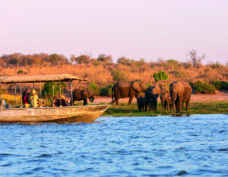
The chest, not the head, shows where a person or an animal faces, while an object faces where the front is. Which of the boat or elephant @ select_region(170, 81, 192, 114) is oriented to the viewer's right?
the boat

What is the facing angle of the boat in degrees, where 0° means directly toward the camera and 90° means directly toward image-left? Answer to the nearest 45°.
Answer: approximately 270°

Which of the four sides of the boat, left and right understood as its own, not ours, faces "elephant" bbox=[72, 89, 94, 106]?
left

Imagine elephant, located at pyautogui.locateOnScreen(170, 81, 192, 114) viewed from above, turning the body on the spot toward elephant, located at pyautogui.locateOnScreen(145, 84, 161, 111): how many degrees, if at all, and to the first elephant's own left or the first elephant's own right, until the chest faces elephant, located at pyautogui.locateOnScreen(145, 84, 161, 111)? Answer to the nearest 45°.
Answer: approximately 45° to the first elephant's own right

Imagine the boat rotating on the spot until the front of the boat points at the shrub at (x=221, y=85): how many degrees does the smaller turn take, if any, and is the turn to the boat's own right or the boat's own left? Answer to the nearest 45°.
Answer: approximately 45° to the boat's own left

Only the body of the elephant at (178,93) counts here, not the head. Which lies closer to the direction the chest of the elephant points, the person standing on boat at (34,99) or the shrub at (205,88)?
the person standing on boat
